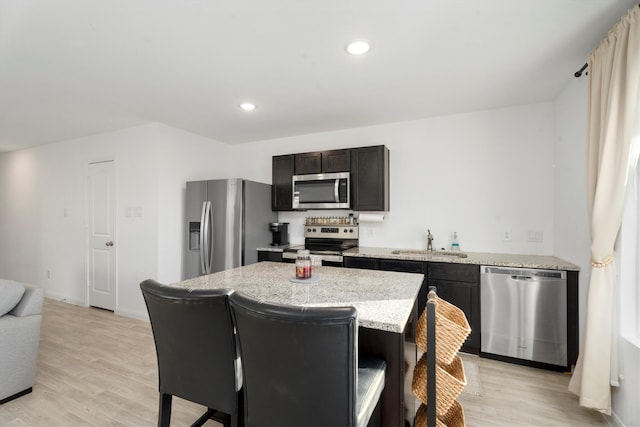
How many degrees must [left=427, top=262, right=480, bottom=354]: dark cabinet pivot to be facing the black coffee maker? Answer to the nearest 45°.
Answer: approximately 90° to its right

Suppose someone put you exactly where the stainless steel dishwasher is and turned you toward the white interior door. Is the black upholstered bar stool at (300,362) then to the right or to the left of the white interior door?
left

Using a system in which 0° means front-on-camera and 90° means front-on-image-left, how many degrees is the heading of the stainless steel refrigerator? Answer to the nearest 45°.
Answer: approximately 45°

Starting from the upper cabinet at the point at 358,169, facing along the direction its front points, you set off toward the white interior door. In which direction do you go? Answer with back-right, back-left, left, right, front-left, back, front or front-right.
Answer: front-right

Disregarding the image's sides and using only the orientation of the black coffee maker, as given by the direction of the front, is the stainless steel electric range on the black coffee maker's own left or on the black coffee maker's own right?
on the black coffee maker's own left

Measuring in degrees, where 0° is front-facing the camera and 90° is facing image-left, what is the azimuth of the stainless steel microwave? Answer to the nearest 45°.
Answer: approximately 45°

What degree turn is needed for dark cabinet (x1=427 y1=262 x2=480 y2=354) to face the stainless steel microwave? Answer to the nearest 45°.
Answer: approximately 90° to its right

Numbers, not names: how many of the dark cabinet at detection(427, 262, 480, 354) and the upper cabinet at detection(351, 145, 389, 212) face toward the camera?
2

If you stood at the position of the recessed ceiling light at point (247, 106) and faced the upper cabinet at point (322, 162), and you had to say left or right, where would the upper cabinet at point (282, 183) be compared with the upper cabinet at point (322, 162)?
left

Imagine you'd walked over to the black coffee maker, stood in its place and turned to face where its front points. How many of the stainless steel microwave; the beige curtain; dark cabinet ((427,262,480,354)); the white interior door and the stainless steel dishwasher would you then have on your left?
4

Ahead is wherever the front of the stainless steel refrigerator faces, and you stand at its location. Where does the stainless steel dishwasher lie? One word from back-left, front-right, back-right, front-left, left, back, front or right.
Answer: left

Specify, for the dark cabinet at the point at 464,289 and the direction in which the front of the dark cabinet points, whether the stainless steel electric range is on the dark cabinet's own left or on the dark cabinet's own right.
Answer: on the dark cabinet's own right
